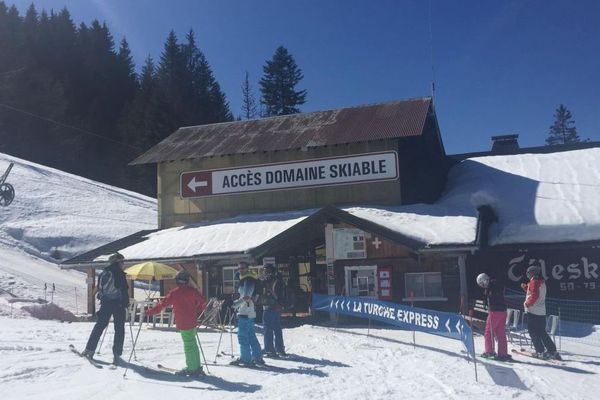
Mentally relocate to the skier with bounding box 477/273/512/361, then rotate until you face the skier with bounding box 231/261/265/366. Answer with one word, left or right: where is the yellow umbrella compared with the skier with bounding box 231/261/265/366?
right

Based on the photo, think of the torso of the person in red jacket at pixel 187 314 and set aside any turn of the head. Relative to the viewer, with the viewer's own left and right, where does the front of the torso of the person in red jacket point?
facing away from the viewer and to the left of the viewer

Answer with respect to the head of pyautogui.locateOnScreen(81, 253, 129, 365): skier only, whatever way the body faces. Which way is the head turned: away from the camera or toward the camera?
away from the camera

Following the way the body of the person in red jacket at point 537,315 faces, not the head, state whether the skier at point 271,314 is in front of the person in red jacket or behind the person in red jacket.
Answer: in front

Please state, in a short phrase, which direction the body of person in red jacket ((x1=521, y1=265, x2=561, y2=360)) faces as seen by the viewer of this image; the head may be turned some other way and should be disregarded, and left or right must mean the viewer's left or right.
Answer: facing to the left of the viewer

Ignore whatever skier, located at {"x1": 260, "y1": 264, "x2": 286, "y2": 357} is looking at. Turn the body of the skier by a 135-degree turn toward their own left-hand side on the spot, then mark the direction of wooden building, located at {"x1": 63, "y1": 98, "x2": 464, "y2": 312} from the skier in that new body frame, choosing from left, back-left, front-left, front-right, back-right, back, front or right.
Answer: front-left
